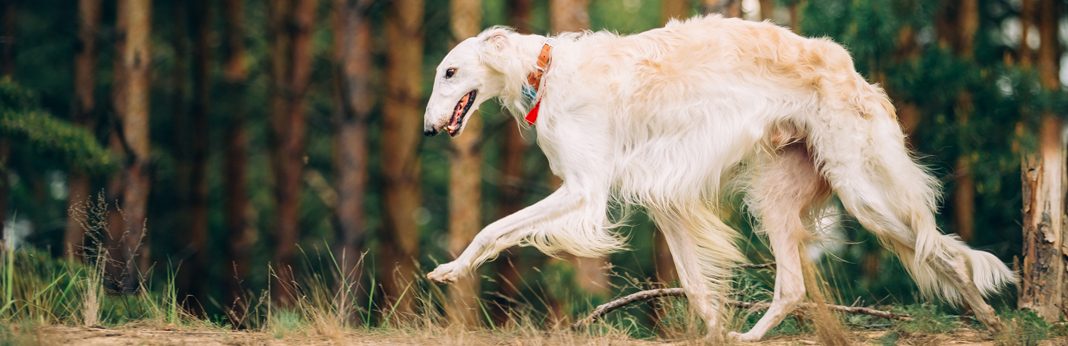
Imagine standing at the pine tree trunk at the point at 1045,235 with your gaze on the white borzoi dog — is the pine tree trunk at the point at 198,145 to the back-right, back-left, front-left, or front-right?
front-right

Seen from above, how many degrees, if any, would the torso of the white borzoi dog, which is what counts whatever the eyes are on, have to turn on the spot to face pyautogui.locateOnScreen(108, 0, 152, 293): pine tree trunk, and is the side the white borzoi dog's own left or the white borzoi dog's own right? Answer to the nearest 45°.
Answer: approximately 45° to the white borzoi dog's own right

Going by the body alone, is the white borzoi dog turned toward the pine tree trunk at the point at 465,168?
no

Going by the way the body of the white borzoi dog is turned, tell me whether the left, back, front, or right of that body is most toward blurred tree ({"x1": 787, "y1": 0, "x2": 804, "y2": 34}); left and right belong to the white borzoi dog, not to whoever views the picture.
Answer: right

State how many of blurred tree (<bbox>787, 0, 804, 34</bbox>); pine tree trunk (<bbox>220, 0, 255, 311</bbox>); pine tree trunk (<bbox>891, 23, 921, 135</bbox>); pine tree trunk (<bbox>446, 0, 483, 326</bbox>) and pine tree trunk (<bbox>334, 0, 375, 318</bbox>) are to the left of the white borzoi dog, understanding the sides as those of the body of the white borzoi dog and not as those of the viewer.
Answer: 0

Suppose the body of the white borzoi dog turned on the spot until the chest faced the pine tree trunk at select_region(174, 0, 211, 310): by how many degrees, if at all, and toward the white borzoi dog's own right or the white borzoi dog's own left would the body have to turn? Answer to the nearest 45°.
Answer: approximately 45° to the white borzoi dog's own right

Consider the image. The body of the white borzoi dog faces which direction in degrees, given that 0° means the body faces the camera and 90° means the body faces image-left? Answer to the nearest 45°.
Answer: approximately 90°

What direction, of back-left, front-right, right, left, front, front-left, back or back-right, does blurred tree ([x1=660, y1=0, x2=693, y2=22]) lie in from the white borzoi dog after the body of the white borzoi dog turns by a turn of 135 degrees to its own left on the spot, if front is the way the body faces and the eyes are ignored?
back-left

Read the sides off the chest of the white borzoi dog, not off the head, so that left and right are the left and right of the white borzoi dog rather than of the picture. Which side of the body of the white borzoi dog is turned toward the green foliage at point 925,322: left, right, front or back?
back

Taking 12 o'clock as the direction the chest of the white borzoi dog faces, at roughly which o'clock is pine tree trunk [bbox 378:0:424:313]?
The pine tree trunk is roughly at 2 o'clock from the white borzoi dog.

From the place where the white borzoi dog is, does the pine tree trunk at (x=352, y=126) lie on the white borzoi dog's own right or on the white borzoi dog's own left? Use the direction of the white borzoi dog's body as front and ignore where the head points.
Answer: on the white borzoi dog's own right

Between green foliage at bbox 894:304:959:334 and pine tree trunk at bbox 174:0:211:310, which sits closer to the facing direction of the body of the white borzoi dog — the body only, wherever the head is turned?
the pine tree trunk

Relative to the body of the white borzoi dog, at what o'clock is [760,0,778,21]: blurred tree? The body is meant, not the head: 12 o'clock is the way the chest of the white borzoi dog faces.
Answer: The blurred tree is roughly at 3 o'clock from the white borzoi dog.

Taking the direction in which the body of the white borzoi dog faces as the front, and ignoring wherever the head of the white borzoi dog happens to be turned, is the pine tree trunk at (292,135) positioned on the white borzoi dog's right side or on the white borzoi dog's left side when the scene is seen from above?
on the white borzoi dog's right side

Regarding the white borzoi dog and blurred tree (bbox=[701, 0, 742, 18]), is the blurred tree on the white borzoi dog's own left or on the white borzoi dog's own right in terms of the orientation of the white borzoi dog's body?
on the white borzoi dog's own right
